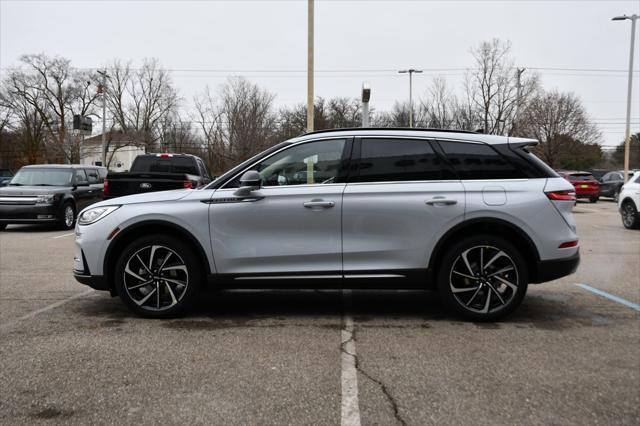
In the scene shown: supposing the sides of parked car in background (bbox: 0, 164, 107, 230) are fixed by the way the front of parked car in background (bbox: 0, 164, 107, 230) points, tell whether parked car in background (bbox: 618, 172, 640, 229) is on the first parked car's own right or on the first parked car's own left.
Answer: on the first parked car's own left

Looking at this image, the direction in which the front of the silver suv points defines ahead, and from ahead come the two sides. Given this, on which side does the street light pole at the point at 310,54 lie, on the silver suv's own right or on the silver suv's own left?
on the silver suv's own right

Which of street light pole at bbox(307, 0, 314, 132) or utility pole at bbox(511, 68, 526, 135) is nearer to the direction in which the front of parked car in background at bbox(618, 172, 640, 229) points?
the street light pole

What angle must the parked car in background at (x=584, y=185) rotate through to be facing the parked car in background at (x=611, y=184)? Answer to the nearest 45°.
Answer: approximately 45° to its right

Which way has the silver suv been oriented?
to the viewer's left

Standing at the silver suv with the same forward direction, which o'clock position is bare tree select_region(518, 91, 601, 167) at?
The bare tree is roughly at 4 o'clock from the silver suv.

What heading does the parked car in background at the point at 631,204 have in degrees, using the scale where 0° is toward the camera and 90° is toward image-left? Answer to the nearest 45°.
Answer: approximately 45°

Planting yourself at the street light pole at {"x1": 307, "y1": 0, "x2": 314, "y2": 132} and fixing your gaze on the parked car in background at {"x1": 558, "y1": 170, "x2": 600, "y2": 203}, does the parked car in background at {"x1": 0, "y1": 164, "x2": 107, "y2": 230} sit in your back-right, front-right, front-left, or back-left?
back-left

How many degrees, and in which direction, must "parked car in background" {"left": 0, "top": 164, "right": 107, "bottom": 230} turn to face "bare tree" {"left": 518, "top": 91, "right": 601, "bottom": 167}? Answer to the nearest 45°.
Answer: approximately 135° to its left

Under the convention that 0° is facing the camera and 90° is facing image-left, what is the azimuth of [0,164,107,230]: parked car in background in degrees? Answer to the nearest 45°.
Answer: approximately 45°

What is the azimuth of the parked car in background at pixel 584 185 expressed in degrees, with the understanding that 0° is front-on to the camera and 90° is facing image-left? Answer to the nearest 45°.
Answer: approximately 135°

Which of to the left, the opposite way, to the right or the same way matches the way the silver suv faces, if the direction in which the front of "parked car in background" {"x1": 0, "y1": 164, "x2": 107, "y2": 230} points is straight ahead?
to the right

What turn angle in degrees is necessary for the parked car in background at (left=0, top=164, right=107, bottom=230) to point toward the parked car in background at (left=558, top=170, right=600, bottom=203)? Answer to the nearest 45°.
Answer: approximately 135° to its left
